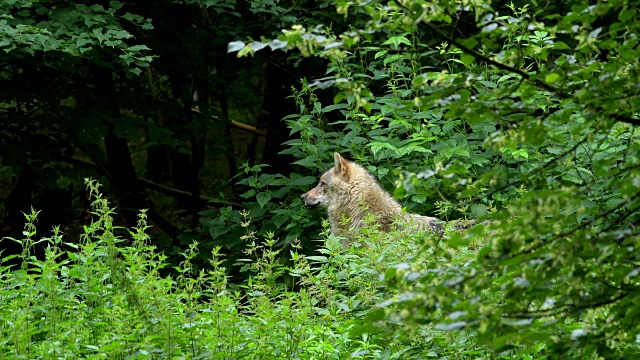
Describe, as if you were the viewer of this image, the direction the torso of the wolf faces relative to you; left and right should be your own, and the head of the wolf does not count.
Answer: facing to the left of the viewer
